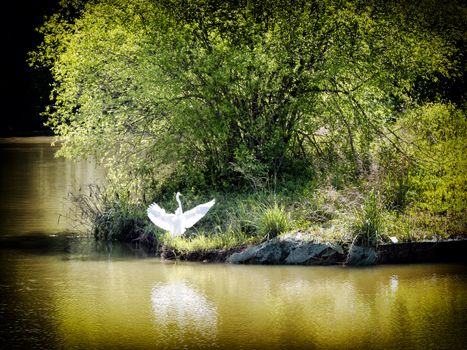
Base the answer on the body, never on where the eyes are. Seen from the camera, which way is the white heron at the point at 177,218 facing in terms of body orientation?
away from the camera
